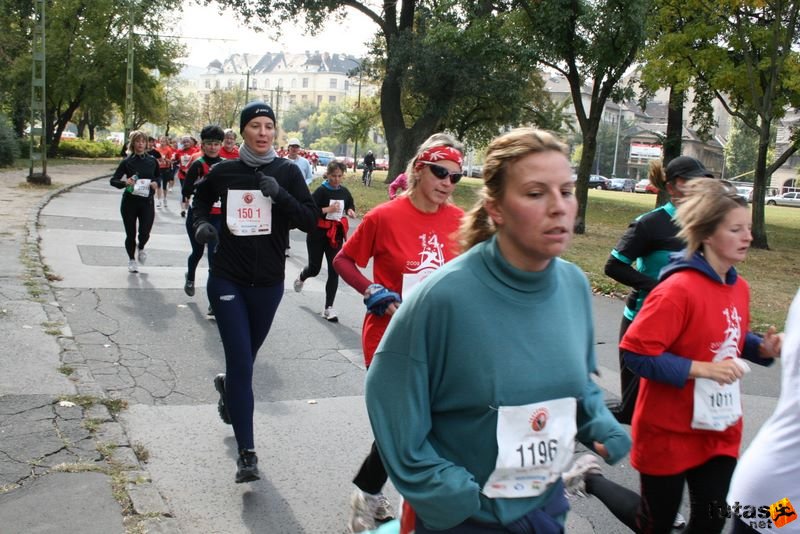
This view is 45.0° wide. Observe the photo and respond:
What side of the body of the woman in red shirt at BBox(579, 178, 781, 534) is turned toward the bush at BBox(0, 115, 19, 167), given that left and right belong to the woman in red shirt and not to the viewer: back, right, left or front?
back

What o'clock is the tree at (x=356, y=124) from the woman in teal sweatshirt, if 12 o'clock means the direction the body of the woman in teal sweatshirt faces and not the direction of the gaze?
The tree is roughly at 7 o'clock from the woman in teal sweatshirt.

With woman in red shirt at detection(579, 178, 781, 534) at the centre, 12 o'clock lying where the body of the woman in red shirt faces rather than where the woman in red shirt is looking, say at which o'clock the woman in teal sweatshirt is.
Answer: The woman in teal sweatshirt is roughly at 2 o'clock from the woman in red shirt.

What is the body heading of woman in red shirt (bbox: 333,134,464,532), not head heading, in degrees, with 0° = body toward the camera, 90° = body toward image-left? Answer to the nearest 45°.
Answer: approximately 315°

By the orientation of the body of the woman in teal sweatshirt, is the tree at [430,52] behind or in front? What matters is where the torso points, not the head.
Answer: behind

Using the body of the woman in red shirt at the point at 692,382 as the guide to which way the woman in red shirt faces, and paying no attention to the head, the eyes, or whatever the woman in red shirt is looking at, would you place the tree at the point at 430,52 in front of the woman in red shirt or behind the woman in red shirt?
behind

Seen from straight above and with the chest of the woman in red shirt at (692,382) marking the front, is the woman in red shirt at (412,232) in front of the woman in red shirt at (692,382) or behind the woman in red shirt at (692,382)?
behind

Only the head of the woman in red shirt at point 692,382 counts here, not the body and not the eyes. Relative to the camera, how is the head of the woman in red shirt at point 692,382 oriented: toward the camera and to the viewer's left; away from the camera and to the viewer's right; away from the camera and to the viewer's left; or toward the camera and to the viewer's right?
toward the camera and to the viewer's right

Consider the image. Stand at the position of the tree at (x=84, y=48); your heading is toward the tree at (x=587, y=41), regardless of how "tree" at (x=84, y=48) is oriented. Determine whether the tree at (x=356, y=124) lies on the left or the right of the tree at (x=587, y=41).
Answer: left

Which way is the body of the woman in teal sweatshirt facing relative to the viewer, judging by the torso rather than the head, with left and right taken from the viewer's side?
facing the viewer and to the right of the viewer

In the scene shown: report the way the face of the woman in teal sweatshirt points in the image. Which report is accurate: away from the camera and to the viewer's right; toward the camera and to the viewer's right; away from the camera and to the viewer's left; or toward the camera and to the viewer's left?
toward the camera and to the viewer's right
